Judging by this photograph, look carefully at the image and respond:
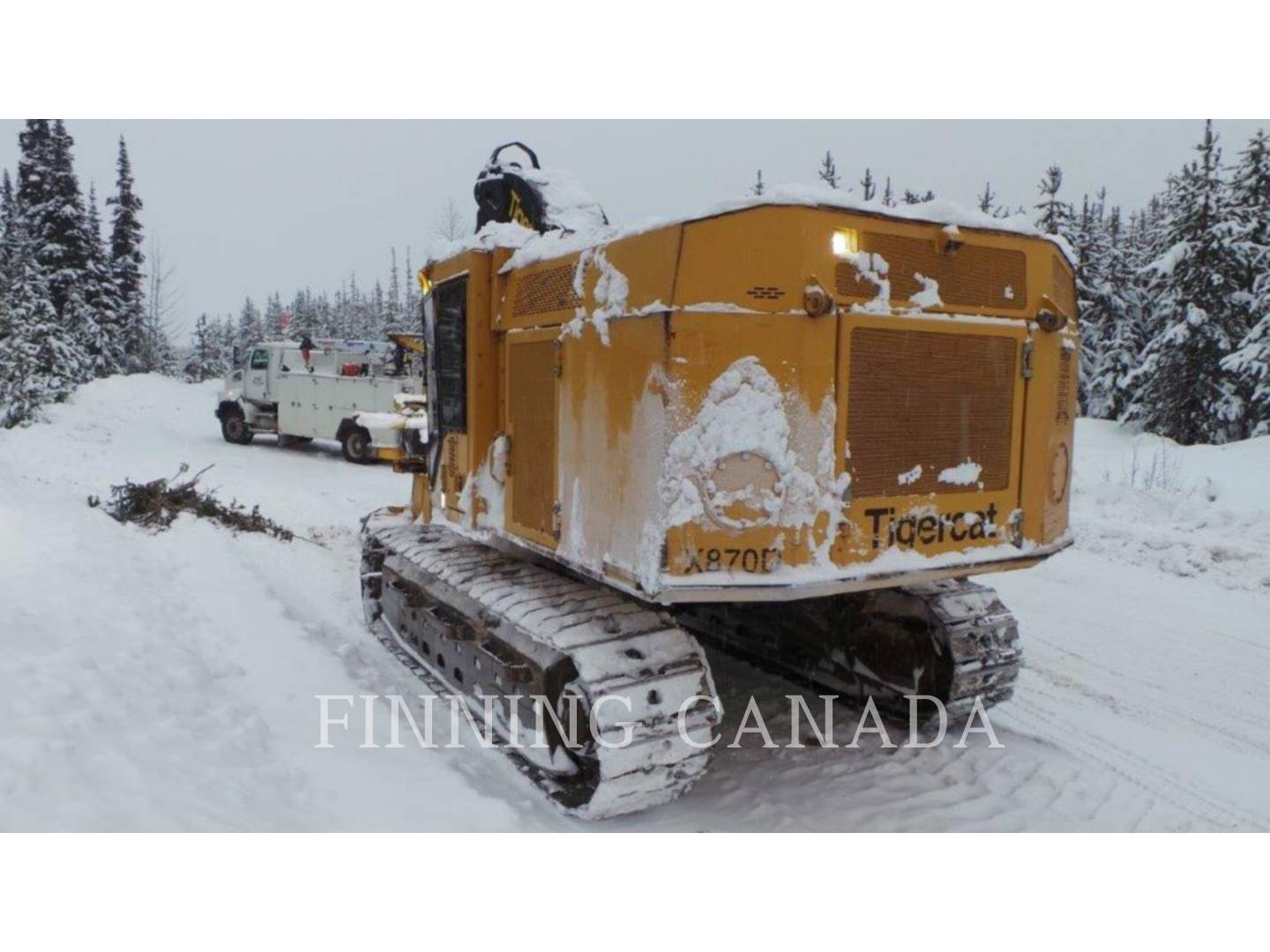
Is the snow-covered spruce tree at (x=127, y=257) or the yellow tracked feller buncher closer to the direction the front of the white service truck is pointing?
the snow-covered spruce tree

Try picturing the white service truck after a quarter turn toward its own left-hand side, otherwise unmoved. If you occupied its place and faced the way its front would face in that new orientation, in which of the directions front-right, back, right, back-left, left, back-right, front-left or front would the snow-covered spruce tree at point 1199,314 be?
back-left

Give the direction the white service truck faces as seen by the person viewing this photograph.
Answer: facing away from the viewer and to the left of the viewer

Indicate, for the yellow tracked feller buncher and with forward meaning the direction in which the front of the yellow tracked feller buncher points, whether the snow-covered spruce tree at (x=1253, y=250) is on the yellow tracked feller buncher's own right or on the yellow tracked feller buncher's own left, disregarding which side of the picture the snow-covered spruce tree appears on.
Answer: on the yellow tracked feller buncher's own right

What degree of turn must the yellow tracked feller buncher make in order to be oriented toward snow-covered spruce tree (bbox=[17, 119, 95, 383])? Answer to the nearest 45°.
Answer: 0° — it already faces it

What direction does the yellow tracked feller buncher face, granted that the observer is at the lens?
facing away from the viewer and to the left of the viewer

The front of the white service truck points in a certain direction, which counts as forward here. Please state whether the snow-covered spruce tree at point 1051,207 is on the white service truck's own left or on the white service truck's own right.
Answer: on the white service truck's own right

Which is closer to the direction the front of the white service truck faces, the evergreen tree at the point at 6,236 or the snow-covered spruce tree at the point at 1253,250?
the evergreen tree
